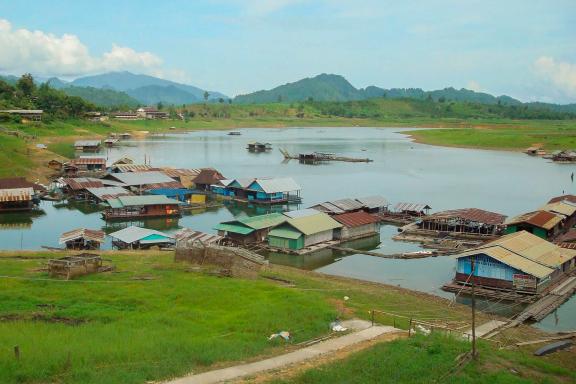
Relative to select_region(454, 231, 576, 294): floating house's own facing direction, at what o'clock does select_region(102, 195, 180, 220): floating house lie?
select_region(102, 195, 180, 220): floating house is roughly at 2 o'clock from select_region(454, 231, 576, 294): floating house.

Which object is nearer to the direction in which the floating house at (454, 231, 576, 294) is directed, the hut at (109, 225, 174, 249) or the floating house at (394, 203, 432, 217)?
the hut

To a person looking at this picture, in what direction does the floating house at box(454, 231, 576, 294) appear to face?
facing the viewer and to the left of the viewer

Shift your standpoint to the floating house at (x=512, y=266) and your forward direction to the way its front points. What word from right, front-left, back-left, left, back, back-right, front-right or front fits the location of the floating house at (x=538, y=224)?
back-right

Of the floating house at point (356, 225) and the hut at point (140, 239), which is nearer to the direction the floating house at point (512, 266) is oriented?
the hut

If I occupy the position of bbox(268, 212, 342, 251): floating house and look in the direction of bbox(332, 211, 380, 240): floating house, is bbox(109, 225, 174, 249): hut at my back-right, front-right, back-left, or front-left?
back-left

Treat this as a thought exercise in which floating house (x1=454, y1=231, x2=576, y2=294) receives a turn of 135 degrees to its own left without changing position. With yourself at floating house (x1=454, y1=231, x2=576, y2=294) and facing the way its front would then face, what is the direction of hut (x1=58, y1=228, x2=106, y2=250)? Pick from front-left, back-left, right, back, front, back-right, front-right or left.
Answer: back

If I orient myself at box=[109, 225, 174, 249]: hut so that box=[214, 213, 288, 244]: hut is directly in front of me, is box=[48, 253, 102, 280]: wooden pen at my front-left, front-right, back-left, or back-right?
back-right

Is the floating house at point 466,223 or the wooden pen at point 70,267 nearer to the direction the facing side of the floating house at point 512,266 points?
the wooden pen

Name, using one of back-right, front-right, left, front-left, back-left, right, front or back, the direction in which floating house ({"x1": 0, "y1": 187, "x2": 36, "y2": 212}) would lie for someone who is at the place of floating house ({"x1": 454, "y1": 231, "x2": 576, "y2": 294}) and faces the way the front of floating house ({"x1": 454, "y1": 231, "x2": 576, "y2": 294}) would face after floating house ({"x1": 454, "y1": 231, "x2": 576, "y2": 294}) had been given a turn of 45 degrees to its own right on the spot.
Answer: front

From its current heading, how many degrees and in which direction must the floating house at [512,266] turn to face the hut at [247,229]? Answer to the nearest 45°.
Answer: approximately 45° to its right
